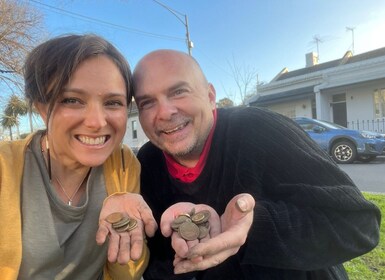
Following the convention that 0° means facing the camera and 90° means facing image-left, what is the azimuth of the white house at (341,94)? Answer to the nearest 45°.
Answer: approximately 45°

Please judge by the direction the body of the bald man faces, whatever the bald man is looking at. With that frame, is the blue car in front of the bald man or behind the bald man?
behind

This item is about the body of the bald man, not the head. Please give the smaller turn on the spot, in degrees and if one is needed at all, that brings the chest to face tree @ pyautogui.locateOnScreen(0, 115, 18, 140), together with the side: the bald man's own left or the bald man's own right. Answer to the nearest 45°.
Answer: approximately 90° to the bald man's own right

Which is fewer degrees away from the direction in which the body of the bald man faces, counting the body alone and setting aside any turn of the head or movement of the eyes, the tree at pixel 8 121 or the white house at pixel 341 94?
the tree

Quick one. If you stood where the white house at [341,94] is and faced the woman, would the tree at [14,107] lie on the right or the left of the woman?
right

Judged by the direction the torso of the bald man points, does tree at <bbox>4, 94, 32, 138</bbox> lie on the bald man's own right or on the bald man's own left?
on the bald man's own right

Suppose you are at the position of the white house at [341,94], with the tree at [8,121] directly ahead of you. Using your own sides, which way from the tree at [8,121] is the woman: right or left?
left

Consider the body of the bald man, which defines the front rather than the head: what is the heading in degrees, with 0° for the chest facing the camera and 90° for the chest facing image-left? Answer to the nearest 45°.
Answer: approximately 45°
